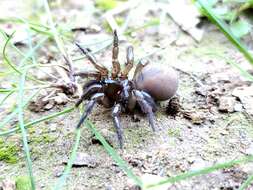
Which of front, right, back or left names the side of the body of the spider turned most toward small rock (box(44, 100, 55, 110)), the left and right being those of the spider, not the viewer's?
front

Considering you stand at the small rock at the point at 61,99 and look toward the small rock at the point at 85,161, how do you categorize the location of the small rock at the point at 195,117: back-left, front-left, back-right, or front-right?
front-left

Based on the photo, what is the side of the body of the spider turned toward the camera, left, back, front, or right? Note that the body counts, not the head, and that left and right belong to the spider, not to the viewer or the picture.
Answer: left

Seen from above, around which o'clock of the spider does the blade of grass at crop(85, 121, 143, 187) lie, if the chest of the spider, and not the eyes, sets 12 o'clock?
The blade of grass is roughly at 9 o'clock from the spider.

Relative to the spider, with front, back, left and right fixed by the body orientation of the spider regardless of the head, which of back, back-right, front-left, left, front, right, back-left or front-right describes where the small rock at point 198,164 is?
back-left

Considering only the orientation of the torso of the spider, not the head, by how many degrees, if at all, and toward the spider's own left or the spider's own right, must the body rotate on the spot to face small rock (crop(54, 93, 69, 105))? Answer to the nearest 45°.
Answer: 0° — it already faces it

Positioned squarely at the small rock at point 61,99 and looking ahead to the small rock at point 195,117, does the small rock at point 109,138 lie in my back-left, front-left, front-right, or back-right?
front-right

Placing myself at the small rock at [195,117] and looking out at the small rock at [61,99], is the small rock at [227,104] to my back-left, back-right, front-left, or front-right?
back-right

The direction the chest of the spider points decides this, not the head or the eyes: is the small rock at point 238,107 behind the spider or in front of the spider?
behind

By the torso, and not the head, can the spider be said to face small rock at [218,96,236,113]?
no

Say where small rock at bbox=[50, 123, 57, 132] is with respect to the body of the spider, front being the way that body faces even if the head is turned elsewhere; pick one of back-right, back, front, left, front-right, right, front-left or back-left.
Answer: front
